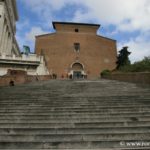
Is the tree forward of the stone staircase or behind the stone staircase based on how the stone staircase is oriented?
behind

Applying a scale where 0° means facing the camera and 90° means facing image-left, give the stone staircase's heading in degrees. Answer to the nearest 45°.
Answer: approximately 0°

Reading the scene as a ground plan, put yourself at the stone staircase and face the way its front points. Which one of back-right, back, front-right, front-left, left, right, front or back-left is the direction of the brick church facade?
back

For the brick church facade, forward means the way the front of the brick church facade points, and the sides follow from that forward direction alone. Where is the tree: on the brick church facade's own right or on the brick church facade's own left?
on the brick church facade's own left

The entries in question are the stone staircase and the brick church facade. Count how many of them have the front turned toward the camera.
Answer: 2

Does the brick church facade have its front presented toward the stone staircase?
yes

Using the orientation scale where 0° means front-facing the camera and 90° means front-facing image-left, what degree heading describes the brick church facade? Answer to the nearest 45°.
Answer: approximately 0°
